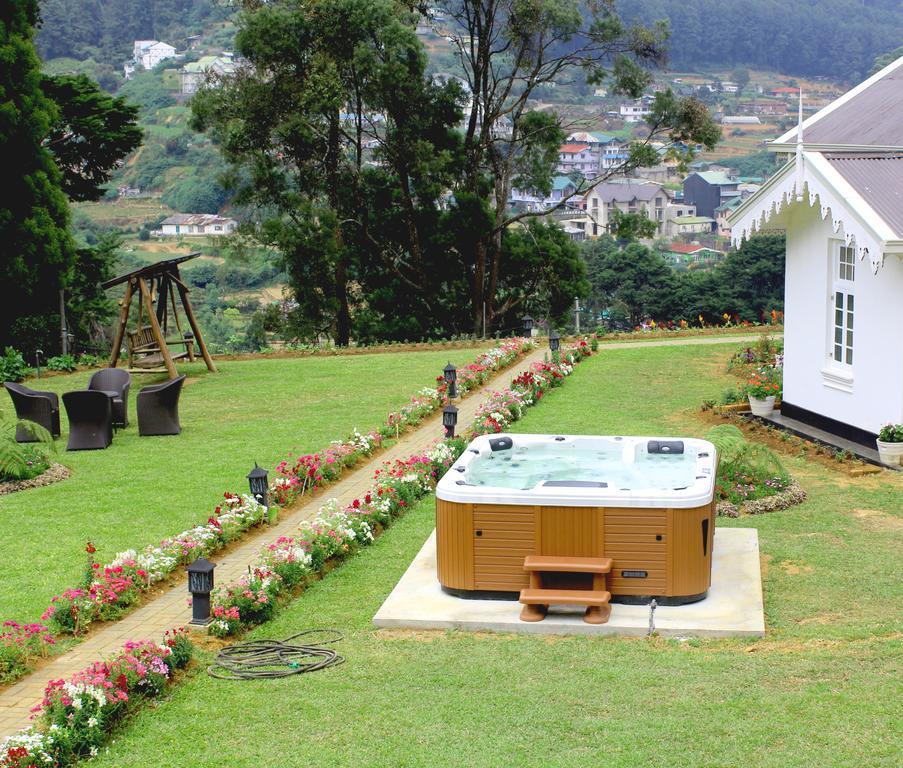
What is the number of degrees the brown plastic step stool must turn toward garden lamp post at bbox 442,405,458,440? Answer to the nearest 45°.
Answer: approximately 180°

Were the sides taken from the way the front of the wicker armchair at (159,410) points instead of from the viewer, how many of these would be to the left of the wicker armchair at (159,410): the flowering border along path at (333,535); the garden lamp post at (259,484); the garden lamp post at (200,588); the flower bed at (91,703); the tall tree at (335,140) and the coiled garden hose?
5

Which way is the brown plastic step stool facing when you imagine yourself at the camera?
facing the viewer

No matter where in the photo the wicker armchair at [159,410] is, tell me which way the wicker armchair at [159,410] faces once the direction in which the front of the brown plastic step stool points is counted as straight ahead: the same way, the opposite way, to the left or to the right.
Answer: to the right

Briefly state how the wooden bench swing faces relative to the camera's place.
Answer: facing the viewer and to the right of the viewer

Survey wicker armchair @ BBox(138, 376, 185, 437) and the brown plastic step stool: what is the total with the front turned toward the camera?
1

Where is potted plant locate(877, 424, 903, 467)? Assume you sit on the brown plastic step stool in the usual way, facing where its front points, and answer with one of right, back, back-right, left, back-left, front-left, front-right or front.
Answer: back-left

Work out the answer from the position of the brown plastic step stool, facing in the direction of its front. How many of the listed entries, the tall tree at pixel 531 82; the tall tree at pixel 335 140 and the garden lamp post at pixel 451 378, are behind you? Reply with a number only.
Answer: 3

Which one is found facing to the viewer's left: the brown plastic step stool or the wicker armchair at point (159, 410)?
the wicker armchair

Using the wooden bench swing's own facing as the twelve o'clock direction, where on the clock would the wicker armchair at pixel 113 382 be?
The wicker armchair is roughly at 2 o'clock from the wooden bench swing.

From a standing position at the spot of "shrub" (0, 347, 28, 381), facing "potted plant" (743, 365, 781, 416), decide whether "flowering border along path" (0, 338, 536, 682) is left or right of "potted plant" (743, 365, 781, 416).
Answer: right

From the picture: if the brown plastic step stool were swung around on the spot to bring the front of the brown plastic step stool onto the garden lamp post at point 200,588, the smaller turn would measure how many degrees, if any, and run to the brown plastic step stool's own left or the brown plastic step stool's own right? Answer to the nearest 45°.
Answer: approximately 90° to the brown plastic step stool's own right

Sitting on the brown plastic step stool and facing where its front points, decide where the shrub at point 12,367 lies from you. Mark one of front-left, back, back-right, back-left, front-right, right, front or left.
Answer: back-right

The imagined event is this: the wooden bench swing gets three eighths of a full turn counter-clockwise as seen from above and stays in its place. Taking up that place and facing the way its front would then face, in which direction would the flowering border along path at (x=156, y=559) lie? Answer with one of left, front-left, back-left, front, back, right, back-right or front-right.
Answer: back

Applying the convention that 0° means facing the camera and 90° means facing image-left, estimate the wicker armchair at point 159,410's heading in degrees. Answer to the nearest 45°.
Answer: approximately 90°

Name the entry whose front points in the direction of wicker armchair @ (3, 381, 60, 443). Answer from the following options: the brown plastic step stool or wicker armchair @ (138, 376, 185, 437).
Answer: wicker armchair @ (138, 376, 185, 437)

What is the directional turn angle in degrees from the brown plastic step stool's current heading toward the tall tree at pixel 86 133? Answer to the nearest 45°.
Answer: approximately 135° to its right
